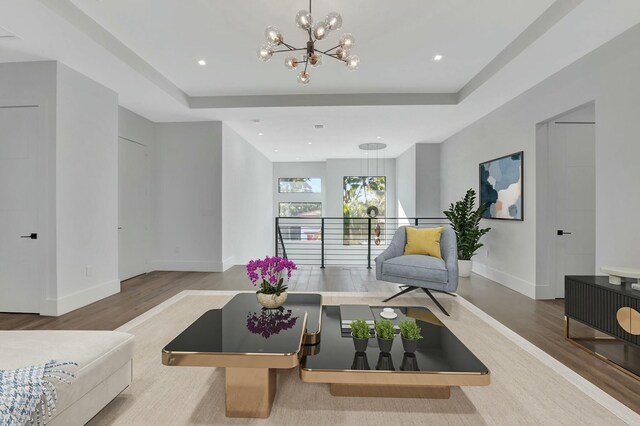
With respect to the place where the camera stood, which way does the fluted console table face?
facing the viewer and to the left of the viewer

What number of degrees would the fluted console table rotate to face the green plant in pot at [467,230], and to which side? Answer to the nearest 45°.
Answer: approximately 90° to its right

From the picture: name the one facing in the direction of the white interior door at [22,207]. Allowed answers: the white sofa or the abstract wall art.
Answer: the abstract wall art

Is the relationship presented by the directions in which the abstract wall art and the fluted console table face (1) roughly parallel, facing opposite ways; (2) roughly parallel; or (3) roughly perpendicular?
roughly parallel

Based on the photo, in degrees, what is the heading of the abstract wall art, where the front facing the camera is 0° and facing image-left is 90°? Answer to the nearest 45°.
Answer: approximately 45°

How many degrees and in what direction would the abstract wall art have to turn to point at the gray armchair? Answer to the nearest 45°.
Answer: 0° — it already faces it

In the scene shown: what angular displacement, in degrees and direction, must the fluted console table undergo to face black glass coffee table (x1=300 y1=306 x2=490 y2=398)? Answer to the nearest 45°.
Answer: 0° — it already faces it

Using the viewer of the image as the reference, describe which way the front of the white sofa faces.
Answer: facing the viewer and to the right of the viewer

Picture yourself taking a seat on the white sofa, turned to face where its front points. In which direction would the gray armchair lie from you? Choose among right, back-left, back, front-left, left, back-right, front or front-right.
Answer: front-left

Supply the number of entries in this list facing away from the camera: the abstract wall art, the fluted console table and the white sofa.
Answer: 0

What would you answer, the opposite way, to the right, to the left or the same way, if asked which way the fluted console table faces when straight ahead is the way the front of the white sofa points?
the opposite way

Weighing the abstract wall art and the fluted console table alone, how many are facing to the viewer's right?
0

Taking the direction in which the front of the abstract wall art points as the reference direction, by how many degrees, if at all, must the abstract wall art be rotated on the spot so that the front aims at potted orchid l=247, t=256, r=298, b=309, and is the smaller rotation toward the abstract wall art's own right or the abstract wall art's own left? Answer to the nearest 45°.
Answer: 0° — it already faces it

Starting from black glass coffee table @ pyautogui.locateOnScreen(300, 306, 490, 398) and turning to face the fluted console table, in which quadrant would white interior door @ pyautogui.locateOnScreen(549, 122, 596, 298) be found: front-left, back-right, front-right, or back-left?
front-left

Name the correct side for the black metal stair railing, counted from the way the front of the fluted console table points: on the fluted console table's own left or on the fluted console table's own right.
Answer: on the fluted console table's own right

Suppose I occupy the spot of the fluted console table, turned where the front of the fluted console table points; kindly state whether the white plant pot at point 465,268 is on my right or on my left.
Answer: on my right

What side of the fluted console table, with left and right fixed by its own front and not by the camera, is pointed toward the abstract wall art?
right
